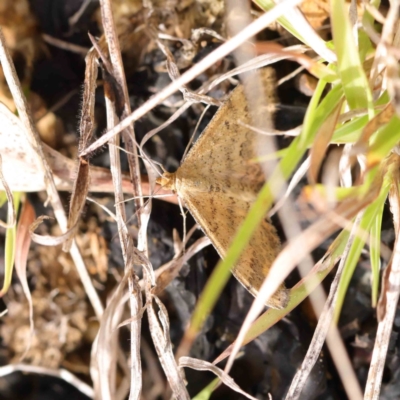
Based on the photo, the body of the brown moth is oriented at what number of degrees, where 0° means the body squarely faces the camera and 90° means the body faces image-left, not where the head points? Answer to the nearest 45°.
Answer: approximately 90°
